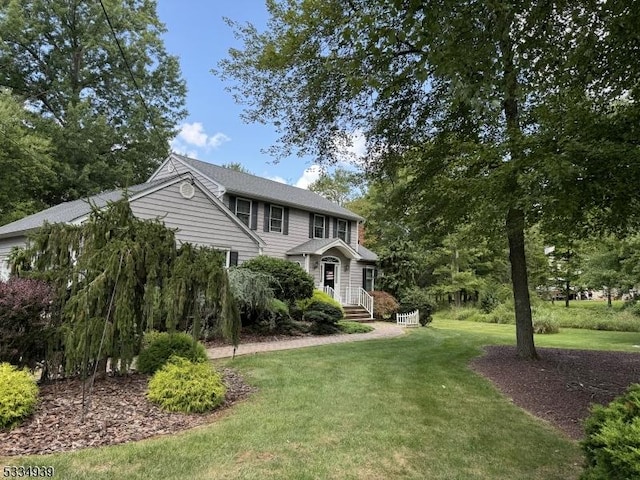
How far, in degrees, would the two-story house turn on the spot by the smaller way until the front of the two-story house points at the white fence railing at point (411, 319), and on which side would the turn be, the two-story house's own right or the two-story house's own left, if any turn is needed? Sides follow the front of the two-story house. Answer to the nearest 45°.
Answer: approximately 45° to the two-story house's own left

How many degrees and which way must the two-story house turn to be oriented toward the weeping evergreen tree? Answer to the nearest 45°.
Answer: approximately 45° to its right

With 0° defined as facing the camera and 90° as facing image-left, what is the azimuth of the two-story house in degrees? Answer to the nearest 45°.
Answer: approximately 315°

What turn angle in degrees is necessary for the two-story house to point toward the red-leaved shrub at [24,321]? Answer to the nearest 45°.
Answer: approximately 45° to its right

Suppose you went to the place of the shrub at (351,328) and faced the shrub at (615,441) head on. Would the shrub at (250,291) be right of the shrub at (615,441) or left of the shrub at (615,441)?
right

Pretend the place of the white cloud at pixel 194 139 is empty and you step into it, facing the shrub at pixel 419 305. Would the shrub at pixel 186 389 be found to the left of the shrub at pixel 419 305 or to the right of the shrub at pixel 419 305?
right

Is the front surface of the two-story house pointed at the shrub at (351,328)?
yes

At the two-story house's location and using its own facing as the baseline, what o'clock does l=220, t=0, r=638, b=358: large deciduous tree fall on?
The large deciduous tree is roughly at 1 o'clock from the two-story house.

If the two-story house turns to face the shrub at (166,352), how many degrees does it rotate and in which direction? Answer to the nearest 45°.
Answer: approximately 45° to its right

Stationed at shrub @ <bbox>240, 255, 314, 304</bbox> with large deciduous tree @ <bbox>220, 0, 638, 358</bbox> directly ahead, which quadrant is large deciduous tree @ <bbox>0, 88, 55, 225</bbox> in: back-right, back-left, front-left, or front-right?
back-right

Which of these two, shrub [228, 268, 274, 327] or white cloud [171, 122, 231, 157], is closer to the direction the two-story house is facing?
the shrub
